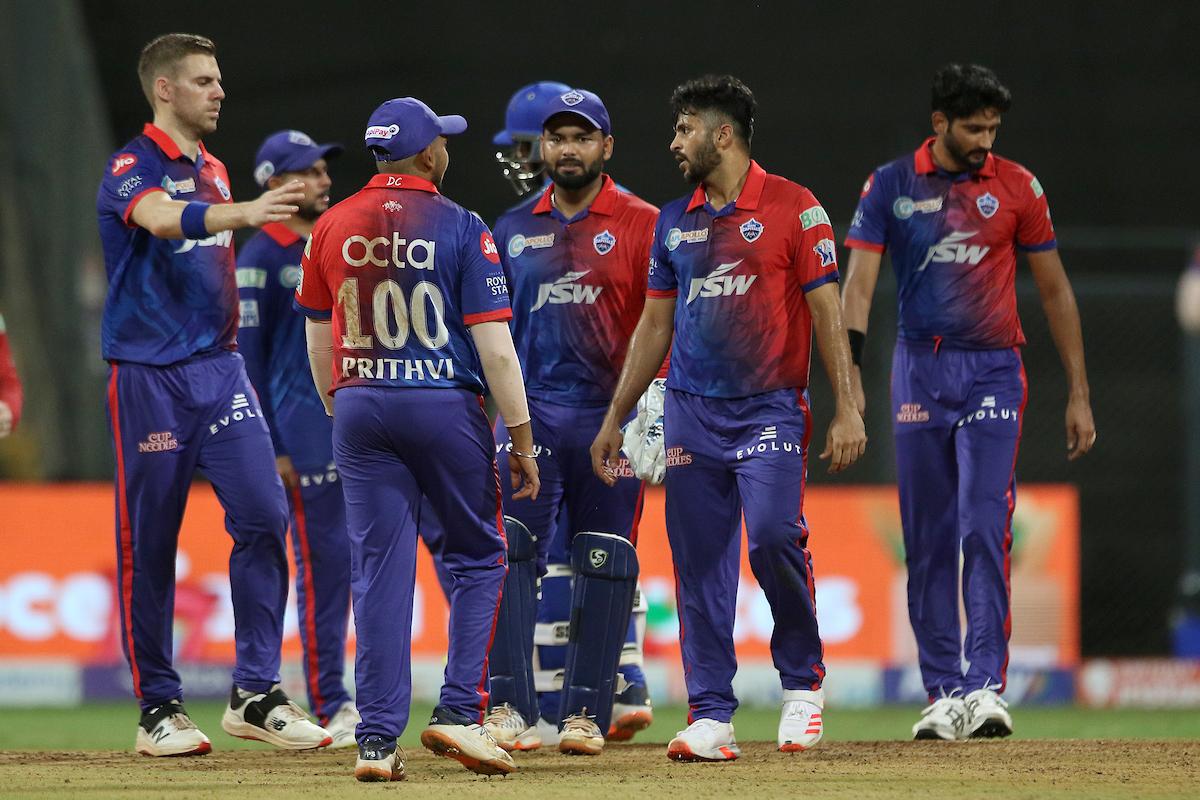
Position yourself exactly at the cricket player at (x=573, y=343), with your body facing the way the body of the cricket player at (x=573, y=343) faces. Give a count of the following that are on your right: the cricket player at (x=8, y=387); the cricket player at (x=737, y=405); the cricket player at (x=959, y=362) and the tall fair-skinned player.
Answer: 2

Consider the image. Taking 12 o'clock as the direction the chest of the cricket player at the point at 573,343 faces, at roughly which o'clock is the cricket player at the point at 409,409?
the cricket player at the point at 409,409 is roughly at 1 o'clock from the cricket player at the point at 573,343.

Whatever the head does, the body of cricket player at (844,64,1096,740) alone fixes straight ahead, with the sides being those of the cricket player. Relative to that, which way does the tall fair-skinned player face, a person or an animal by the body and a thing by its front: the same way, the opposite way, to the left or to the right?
to the left

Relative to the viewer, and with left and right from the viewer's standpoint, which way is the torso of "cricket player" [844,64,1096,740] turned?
facing the viewer

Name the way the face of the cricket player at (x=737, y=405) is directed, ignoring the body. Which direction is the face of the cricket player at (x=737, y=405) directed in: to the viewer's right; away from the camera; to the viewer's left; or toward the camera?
to the viewer's left

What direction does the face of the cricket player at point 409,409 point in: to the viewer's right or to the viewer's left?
to the viewer's right

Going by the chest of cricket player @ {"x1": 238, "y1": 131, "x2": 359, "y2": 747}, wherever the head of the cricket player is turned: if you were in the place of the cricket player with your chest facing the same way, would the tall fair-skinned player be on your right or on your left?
on your right

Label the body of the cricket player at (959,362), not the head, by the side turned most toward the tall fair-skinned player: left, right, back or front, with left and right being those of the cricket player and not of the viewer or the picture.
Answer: right

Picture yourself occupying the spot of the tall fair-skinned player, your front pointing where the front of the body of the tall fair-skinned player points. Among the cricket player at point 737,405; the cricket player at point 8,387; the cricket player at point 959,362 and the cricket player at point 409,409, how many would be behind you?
1

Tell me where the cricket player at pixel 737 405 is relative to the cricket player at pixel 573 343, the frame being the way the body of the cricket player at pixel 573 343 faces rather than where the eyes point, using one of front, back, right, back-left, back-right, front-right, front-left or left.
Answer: front-left

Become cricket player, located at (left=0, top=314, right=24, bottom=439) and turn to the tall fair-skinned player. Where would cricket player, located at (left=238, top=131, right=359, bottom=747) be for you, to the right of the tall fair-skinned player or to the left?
left

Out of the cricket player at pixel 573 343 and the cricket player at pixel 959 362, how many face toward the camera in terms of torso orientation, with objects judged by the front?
2

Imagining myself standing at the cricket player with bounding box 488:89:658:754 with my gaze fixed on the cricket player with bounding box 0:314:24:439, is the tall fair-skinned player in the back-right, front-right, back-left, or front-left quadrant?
front-left

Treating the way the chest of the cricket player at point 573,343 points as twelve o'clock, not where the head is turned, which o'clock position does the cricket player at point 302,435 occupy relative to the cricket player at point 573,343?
the cricket player at point 302,435 is roughly at 4 o'clock from the cricket player at point 573,343.

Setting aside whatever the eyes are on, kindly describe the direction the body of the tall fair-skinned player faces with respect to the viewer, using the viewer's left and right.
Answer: facing the viewer and to the right of the viewer

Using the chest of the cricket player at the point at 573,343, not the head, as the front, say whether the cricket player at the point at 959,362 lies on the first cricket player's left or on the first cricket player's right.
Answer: on the first cricket player's left
